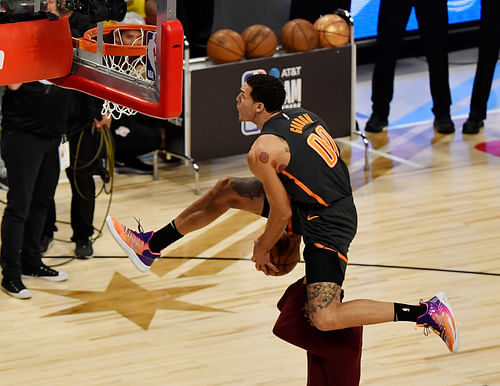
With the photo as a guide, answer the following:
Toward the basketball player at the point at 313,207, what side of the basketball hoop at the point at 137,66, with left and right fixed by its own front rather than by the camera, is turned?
front

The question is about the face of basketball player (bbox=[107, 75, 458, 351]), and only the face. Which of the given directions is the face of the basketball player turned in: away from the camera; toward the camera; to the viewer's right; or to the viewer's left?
to the viewer's left

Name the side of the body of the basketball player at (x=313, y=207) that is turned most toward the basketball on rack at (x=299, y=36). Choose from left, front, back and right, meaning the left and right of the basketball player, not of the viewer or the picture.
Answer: right

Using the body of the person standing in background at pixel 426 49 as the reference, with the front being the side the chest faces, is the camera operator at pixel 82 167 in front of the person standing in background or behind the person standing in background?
in front

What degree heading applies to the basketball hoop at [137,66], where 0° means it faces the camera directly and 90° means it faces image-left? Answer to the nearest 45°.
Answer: approximately 225°

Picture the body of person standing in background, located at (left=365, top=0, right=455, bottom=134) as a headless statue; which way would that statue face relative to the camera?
toward the camera

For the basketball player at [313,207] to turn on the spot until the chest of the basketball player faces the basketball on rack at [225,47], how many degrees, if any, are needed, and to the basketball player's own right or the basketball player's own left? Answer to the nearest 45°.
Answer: approximately 90° to the basketball player's own right

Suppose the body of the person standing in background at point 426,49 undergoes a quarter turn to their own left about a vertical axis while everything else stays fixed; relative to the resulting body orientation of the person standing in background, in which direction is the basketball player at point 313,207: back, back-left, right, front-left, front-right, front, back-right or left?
right

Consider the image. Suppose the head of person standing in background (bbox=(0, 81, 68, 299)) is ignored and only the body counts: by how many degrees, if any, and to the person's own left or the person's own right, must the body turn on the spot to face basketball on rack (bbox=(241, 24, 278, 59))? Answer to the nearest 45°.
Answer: approximately 90° to the person's own left

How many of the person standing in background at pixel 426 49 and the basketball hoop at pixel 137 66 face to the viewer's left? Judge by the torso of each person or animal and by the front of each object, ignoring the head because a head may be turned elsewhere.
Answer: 0

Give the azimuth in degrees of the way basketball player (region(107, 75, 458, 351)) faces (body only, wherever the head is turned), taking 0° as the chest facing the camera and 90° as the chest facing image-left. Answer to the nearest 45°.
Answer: approximately 90°

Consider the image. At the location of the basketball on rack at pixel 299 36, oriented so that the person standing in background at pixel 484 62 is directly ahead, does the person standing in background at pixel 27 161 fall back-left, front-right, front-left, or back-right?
back-right

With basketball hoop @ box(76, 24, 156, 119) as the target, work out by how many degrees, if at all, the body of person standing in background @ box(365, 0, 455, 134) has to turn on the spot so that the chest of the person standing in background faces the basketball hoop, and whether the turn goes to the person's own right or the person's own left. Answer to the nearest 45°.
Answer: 0° — they already face it

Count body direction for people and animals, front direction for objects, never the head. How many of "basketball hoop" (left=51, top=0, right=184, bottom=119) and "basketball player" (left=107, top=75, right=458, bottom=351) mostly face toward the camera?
0

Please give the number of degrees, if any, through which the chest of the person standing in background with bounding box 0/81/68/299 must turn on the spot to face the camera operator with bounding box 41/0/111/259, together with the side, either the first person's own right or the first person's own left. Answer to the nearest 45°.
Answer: approximately 90° to the first person's own left
